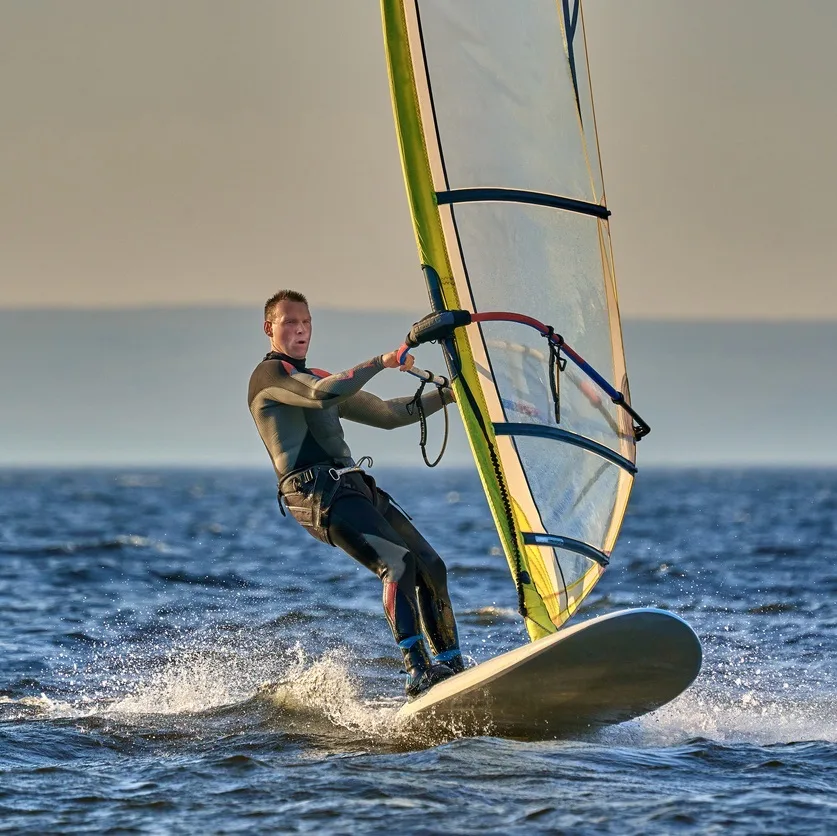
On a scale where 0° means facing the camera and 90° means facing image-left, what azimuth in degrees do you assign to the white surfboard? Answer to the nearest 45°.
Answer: approximately 315°
